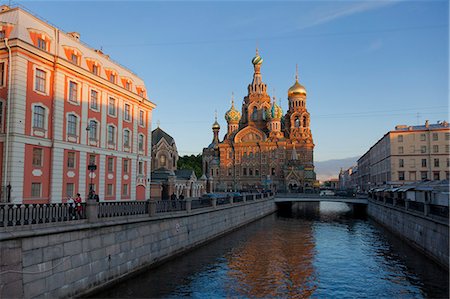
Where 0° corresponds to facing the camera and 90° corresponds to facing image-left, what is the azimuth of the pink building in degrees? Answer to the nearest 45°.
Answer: approximately 315°

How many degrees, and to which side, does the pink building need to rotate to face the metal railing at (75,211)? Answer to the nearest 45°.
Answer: approximately 45° to its right

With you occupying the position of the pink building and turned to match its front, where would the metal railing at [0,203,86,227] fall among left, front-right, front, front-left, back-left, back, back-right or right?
front-right

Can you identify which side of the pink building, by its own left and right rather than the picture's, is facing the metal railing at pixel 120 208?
front

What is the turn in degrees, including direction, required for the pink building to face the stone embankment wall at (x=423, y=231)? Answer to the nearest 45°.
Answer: approximately 45° to its left
